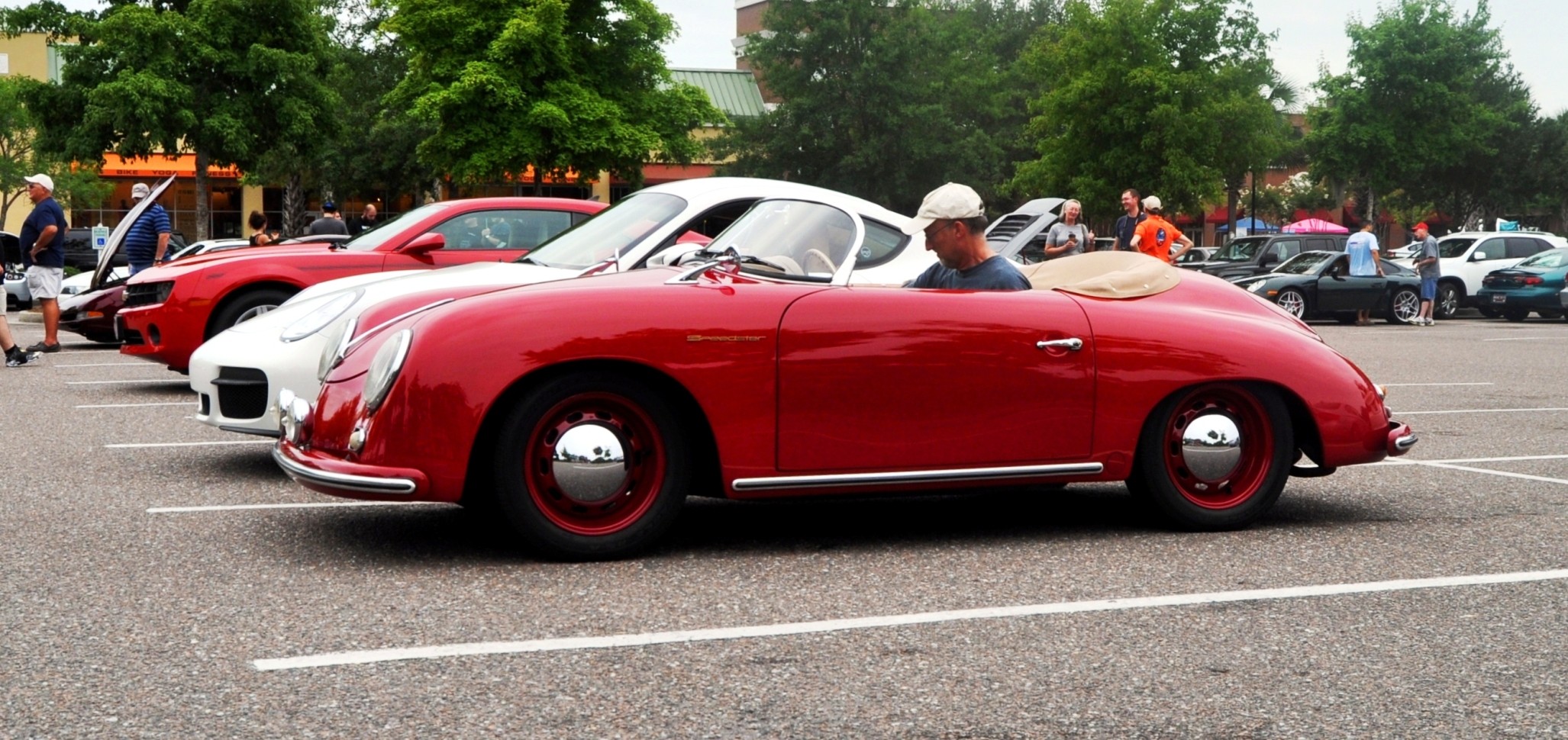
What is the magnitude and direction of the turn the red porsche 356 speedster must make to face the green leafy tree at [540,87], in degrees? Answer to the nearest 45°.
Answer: approximately 90° to its right

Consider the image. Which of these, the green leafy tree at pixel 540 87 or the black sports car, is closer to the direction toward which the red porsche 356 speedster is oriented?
the green leafy tree

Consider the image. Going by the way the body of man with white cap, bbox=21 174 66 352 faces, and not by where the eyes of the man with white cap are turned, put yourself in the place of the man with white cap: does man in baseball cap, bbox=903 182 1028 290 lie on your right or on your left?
on your left

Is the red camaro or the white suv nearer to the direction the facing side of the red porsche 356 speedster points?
the red camaro

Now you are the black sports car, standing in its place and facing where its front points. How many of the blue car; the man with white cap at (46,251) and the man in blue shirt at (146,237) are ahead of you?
2

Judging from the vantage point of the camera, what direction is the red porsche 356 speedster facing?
facing to the left of the viewer

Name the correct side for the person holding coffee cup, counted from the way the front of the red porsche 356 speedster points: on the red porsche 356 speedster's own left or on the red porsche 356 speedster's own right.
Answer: on the red porsche 356 speedster's own right

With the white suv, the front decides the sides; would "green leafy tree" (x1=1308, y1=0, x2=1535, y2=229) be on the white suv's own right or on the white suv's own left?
on the white suv's own right

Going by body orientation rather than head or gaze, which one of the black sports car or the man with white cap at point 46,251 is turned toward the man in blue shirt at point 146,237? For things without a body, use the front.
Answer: the black sports car
